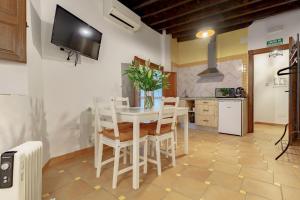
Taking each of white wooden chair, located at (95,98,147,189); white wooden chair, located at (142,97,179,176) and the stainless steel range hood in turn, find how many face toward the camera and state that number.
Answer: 1

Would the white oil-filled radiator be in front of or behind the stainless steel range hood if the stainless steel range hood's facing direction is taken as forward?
in front

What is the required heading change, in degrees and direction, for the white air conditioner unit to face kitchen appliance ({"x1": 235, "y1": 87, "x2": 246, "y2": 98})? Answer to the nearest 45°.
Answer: approximately 45° to its left

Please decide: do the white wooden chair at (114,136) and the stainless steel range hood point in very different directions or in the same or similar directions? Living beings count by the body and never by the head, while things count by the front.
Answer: very different directions

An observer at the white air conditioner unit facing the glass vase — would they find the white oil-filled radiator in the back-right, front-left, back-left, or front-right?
front-right

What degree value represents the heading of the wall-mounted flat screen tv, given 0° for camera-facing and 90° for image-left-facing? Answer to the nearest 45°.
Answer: approximately 315°

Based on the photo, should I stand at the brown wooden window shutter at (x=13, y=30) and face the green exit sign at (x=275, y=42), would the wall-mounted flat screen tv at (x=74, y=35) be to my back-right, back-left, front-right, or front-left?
front-left

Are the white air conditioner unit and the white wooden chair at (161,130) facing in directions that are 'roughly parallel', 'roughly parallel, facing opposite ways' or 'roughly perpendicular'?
roughly parallel, facing opposite ways

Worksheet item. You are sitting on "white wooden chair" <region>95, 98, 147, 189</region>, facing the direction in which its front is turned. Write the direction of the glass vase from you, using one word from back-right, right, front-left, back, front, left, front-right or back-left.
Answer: front

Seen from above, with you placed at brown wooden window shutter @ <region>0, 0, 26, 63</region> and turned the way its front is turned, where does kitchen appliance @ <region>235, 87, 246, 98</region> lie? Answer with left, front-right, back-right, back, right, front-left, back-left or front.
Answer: front-left

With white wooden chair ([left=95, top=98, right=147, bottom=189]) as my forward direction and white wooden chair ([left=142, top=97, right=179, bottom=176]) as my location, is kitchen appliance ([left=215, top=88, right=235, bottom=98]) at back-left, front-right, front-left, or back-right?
back-right

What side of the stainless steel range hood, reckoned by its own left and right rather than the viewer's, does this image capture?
front

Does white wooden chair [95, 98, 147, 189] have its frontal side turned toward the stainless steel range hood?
yes

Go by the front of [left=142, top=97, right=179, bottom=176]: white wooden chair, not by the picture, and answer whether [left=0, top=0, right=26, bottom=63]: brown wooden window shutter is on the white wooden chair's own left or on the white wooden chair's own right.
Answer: on the white wooden chair's own left

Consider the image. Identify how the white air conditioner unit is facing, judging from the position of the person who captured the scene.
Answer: facing the viewer and to the right of the viewer

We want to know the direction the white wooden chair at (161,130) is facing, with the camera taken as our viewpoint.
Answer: facing away from the viewer and to the left of the viewer

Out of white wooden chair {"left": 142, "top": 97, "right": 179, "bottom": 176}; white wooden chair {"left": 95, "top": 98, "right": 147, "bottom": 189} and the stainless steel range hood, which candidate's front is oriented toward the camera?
the stainless steel range hood

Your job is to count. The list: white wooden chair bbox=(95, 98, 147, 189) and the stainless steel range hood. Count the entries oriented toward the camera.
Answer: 1
